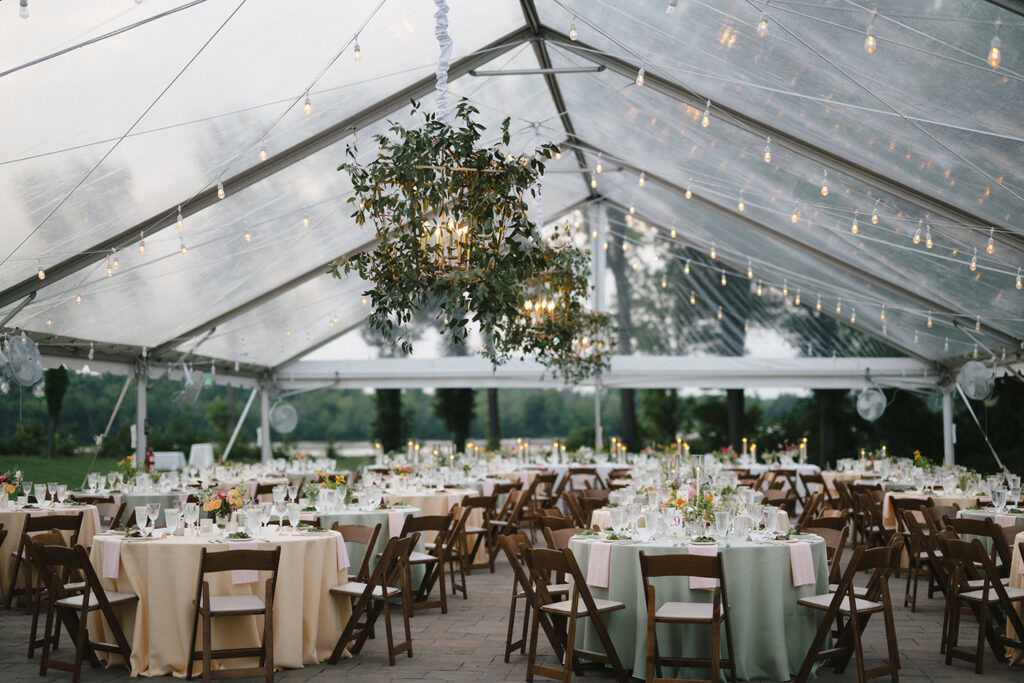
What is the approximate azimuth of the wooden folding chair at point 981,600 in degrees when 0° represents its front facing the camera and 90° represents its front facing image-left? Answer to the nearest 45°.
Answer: approximately 225°

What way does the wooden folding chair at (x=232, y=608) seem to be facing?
away from the camera

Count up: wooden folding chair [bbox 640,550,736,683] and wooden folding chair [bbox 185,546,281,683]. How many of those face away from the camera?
2

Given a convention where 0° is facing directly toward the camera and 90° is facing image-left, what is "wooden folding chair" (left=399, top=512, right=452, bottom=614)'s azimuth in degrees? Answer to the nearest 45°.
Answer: approximately 135°

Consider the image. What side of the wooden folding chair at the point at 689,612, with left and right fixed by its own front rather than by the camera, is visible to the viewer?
back

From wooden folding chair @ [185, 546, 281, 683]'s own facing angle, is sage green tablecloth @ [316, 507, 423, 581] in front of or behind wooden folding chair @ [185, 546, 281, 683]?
in front

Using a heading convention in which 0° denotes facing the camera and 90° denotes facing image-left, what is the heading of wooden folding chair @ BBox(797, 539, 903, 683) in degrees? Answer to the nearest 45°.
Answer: approximately 135°

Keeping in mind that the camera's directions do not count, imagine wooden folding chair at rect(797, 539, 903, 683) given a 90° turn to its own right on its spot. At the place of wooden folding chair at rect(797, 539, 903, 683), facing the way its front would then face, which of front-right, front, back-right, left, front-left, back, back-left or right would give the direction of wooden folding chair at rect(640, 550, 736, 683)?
back

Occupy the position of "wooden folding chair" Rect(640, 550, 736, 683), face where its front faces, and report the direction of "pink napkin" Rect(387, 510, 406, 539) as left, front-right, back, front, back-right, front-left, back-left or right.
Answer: front-left

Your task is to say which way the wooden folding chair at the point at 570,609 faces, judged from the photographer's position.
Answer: facing away from the viewer and to the right of the viewer

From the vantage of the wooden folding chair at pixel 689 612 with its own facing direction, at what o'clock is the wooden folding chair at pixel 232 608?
the wooden folding chair at pixel 232 608 is roughly at 9 o'clock from the wooden folding chair at pixel 689 612.

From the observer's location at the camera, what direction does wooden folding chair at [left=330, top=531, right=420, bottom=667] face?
facing away from the viewer and to the left of the viewer

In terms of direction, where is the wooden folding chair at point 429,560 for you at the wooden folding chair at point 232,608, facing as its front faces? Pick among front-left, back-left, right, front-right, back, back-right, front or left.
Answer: front-right

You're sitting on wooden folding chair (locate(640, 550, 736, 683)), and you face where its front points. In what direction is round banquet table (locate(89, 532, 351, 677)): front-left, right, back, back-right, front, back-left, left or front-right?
left

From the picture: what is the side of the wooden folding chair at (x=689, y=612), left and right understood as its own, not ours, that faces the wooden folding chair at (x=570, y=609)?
left
